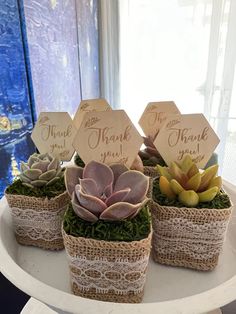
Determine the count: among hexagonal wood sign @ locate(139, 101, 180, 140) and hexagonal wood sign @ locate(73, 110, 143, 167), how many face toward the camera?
2
